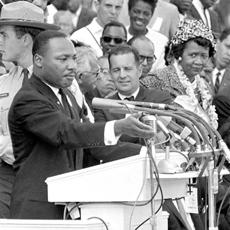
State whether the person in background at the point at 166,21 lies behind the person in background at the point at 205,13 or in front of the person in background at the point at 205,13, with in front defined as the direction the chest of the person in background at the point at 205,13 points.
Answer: in front

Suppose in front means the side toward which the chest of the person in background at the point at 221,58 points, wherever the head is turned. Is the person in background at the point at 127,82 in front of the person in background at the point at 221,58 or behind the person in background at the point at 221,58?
in front

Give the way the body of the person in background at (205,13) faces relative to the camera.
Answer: toward the camera

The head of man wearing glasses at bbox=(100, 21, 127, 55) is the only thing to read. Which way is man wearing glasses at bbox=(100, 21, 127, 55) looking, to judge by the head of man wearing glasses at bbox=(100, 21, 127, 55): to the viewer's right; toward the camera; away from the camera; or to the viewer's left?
toward the camera

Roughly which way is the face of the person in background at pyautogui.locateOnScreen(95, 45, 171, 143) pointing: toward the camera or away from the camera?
toward the camera

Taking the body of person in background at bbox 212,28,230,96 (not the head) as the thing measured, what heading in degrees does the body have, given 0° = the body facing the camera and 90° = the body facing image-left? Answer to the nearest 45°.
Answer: approximately 45°

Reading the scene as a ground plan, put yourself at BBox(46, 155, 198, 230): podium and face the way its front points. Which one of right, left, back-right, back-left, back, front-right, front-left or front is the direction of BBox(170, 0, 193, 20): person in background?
left

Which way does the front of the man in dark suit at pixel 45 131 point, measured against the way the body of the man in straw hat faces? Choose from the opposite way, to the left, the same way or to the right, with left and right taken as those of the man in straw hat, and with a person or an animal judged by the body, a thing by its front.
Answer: to the left

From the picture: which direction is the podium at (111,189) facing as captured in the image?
to the viewer's right

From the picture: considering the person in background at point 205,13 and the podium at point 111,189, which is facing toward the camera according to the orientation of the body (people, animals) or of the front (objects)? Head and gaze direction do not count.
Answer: the person in background

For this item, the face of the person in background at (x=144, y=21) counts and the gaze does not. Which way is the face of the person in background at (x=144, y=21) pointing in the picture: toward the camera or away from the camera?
toward the camera
